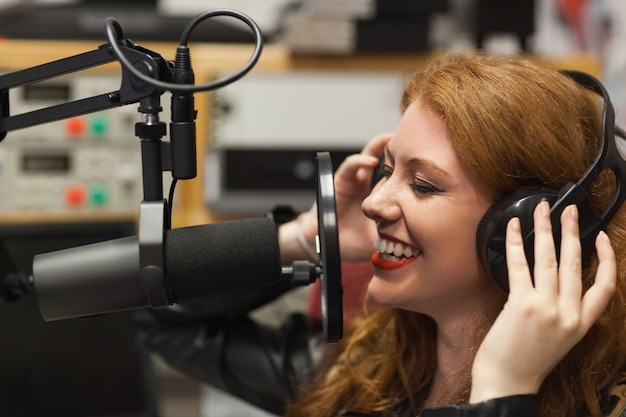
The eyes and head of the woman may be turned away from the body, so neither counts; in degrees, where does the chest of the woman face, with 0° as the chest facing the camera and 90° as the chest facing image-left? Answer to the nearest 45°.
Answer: approximately 45°

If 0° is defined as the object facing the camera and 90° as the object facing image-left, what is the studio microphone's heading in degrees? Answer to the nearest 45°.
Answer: approximately 270°
